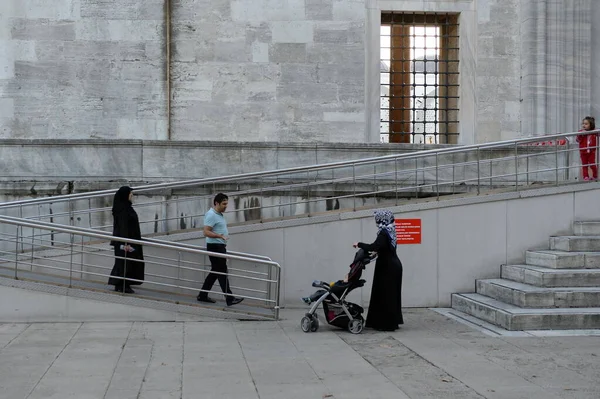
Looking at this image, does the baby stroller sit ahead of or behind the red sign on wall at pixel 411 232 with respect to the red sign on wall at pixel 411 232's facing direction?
ahead

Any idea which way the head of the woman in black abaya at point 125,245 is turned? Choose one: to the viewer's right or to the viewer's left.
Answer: to the viewer's right

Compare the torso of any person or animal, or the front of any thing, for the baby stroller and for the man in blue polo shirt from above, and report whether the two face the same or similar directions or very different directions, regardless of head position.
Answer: very different directions

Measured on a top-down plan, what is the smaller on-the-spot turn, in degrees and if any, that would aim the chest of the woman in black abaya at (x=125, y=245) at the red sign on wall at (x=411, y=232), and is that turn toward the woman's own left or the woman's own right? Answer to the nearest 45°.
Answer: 0° — they already face it

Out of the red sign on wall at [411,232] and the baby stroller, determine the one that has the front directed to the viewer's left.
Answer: the baby stroller

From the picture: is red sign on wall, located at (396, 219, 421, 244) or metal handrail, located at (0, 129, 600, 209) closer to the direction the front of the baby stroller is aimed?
the metal handrail

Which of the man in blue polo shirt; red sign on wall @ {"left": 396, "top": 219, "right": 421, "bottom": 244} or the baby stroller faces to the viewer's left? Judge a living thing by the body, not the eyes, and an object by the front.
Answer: the baby stroller

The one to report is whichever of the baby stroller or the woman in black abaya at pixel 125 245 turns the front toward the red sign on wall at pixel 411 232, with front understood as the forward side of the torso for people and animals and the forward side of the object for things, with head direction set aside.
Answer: the woman in black abaya

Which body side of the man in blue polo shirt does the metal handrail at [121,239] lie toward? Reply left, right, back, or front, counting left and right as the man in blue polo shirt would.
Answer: back

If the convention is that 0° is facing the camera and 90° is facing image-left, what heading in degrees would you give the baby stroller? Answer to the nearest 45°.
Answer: approximately 90°

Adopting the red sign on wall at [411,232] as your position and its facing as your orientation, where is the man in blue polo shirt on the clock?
The man in blue polo shirt is roughly at 2 o'clock from the red sign on wall.

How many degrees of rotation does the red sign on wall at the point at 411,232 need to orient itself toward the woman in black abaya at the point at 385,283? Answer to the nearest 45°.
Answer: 0° — it already faces them
